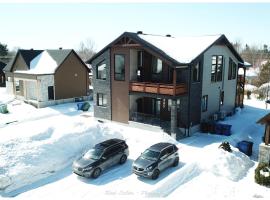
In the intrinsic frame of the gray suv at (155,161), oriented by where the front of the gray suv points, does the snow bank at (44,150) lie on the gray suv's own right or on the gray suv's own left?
on the gray suv's own right

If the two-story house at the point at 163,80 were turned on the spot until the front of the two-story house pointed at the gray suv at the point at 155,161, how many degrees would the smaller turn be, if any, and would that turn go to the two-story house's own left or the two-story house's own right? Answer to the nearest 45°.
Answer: approximately 45° to the two-story house's own left

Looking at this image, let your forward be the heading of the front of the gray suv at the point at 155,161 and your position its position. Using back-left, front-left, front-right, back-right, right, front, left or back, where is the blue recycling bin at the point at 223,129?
back

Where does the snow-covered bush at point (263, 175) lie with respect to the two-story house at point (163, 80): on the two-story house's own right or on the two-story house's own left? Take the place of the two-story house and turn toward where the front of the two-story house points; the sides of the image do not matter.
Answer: on the two-story house's own left

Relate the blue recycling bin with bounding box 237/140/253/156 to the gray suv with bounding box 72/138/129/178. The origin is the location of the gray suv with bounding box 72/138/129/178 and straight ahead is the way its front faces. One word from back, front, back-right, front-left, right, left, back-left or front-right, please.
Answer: back-left

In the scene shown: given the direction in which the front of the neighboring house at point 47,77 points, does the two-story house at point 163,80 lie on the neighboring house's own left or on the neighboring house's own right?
on the neighboring house's own left

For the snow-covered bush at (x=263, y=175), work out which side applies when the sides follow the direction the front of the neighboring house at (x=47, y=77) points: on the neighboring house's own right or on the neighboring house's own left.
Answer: on the neighboring house's own left

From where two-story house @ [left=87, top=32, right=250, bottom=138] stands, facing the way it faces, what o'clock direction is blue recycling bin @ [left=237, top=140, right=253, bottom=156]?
The blue recycling bin is roughly at 9 o'clock from the two-story house.

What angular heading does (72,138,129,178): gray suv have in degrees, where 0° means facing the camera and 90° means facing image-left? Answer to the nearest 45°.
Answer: approximately 45°

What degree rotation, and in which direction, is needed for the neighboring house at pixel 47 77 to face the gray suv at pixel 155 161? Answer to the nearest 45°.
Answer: approximately 45° to its left

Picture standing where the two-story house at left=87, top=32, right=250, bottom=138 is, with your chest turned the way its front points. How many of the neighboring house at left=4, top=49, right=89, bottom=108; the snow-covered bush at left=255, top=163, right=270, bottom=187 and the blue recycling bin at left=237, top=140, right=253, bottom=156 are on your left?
2

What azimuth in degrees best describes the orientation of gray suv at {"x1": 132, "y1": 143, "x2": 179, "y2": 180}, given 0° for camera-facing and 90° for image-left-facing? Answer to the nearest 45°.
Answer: approximately 45°
